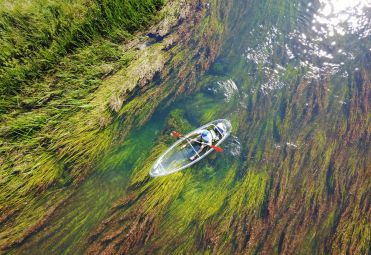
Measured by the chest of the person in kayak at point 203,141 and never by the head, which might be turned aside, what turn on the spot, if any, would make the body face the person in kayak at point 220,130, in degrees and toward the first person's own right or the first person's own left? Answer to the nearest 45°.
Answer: approximately 180°

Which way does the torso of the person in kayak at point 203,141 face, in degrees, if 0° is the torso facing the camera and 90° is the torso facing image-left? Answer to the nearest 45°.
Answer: approximately 45°

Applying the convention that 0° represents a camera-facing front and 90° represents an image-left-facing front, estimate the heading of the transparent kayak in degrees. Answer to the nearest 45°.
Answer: approximately 45°
